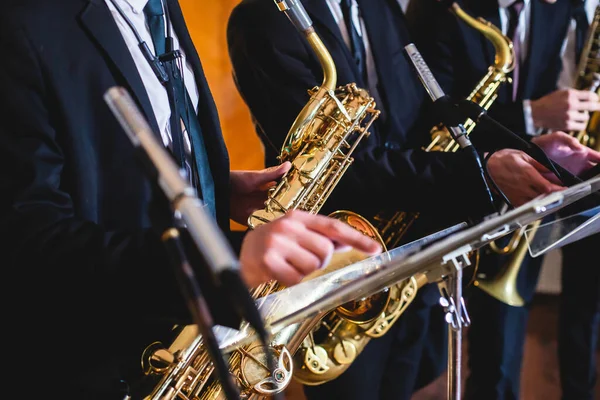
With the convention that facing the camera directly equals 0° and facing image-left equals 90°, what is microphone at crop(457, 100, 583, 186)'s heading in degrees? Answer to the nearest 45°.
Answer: approximately 90°

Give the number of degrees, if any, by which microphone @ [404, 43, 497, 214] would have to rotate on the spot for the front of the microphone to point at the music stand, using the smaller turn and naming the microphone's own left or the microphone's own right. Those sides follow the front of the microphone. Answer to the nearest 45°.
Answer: approximately 90° to the microphone's own left

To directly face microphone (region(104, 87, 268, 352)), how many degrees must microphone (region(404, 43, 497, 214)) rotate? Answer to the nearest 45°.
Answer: approximately 90° to its left

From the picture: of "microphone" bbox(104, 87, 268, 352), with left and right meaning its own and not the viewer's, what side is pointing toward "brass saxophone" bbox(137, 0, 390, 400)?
right

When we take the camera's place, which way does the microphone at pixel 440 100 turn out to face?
facing to the left of the viewer

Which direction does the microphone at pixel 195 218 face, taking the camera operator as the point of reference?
facing to the left of the viewer

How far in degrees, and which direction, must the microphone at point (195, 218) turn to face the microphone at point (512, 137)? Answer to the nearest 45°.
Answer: approximately 135° to its right

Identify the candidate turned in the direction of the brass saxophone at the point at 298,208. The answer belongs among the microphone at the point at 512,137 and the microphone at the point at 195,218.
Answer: the microphone at the point at 512,137
